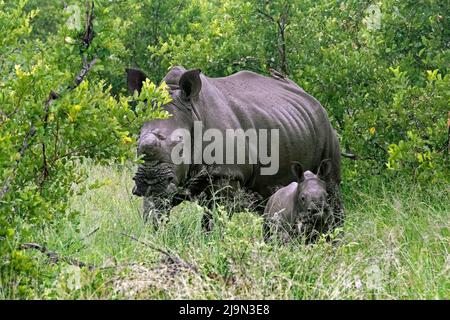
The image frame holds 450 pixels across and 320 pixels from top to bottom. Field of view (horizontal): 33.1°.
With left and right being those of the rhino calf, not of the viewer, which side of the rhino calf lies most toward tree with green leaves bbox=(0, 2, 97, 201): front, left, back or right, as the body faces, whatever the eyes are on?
right

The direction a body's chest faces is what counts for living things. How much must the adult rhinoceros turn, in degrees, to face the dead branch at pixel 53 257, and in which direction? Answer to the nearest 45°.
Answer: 0° — it already faces it

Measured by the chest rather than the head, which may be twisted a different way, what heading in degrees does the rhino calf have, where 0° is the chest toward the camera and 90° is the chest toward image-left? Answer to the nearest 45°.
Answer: approximately 315°

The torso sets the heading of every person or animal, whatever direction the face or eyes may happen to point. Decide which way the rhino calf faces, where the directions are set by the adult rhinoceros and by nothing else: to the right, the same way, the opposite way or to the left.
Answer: to the left

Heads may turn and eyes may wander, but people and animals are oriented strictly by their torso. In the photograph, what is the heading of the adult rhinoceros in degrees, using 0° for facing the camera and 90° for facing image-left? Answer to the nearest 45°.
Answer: approximately 45°

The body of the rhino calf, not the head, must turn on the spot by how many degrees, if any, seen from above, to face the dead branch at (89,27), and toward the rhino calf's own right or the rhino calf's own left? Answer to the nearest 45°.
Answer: approximately 90° to the rhino calf's own right
